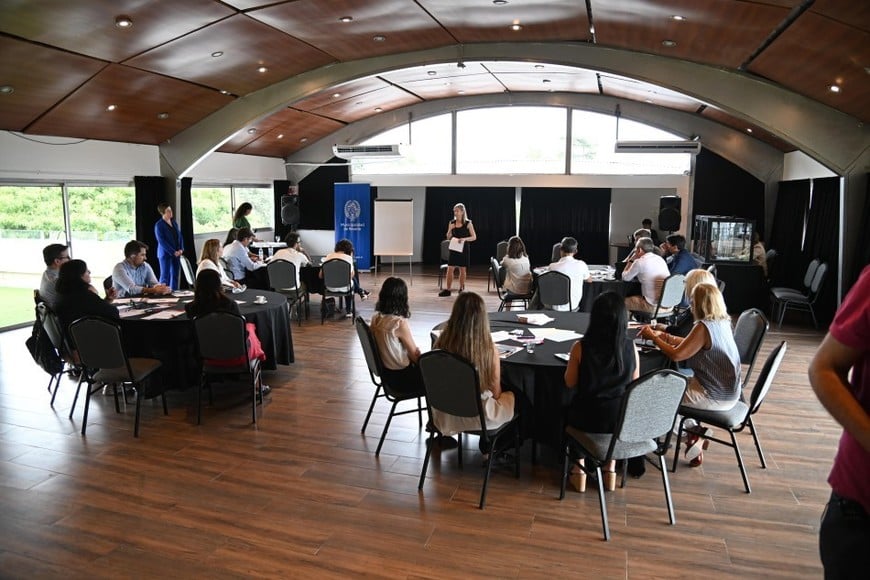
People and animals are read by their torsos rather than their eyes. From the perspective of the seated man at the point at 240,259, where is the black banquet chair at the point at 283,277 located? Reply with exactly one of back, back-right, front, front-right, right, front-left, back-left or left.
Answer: front-right

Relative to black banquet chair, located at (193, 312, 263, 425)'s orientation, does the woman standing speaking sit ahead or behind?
ahead

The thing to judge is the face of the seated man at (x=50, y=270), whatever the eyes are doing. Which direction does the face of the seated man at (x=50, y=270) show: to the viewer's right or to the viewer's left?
to the viewer's right

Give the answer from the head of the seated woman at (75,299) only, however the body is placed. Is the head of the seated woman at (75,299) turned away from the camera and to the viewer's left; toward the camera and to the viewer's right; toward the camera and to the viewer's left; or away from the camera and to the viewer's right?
away from the camera and to the viewer's right

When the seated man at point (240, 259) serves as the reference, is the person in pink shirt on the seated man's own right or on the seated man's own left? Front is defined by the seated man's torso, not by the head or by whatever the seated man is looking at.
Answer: on the seated man's own right

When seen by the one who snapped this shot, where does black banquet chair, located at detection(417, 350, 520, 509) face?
facing away from the viewer and to the right of the viewer

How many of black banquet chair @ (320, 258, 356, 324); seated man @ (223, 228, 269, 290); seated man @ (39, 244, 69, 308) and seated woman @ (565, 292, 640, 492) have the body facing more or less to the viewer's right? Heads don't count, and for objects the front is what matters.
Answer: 2

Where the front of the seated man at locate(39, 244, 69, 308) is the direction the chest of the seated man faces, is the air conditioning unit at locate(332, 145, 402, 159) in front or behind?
in front

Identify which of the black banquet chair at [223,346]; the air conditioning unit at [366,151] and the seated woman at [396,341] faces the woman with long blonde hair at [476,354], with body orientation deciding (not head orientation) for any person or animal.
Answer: the air conditioning unit

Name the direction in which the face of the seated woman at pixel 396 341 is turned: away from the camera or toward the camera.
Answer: away from the camera

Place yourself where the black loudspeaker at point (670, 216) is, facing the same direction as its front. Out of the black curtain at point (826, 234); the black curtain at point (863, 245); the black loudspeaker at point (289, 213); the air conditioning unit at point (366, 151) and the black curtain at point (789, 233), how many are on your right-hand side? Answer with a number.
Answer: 2

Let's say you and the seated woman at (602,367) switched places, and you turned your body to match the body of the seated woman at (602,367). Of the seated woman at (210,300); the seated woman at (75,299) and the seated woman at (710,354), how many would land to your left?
2

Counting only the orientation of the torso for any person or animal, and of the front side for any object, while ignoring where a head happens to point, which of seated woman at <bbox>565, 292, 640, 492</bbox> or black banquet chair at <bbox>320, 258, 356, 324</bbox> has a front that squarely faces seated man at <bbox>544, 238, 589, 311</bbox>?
the seated woman

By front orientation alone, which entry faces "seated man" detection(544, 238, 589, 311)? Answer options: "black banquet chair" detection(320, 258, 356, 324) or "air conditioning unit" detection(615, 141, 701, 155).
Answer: the air conditioning unit

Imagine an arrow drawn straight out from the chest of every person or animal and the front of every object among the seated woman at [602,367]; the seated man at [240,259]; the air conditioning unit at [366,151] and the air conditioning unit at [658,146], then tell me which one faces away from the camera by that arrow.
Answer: the seated woman

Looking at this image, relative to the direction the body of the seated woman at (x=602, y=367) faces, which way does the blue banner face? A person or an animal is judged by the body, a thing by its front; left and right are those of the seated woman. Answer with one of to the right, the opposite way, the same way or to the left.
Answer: the opposite way

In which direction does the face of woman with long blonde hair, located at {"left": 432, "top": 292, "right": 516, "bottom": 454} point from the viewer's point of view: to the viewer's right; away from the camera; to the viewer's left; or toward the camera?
away from the camera

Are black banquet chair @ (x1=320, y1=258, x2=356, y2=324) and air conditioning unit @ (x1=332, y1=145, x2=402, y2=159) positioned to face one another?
yes

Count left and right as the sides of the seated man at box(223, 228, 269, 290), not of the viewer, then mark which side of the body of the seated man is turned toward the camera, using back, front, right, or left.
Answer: right

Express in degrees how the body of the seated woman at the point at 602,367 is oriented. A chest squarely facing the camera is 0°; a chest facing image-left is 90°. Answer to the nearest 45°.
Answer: approximately 180°

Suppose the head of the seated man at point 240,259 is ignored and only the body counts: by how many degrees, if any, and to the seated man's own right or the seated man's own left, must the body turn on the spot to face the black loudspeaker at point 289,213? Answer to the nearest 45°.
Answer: approximately 90° to the seated man's own left

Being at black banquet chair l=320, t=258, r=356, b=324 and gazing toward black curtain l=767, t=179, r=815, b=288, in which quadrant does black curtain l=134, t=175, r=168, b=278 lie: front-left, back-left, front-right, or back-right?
back-left
